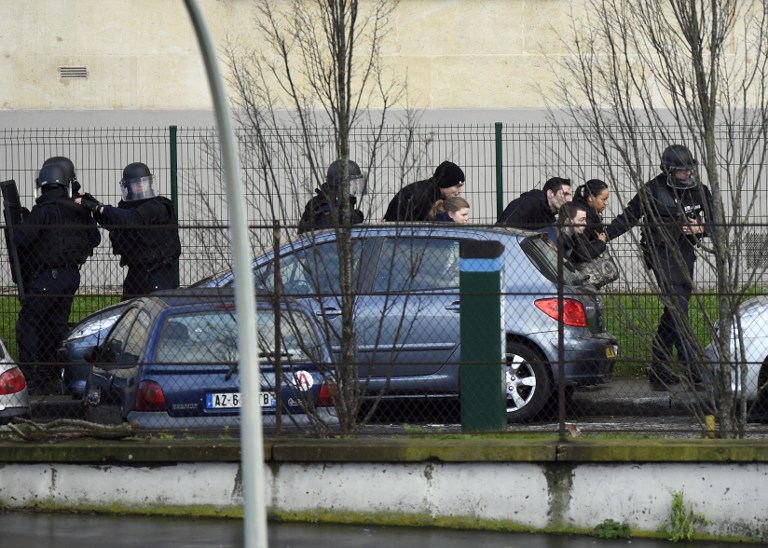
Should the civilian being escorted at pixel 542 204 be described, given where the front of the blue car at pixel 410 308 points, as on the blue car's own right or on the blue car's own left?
on the blue car's own right

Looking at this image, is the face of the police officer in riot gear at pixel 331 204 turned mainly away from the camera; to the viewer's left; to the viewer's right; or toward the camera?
to the viewer's right

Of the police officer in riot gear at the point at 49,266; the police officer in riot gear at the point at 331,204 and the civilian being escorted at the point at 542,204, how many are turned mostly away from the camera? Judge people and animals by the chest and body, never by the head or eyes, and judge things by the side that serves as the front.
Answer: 1

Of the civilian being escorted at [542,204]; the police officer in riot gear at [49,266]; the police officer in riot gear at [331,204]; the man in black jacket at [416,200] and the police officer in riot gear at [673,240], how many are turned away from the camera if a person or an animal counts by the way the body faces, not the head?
1

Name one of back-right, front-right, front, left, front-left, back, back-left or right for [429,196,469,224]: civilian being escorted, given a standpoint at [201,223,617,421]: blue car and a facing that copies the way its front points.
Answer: front-right

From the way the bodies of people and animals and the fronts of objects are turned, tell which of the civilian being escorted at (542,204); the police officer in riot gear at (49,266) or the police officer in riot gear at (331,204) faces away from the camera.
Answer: the police officer in riot gear at (49,266)

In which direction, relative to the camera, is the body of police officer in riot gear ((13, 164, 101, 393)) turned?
away from the camera

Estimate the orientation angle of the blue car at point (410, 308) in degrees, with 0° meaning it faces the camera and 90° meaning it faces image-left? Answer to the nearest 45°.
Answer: approximately 135°
